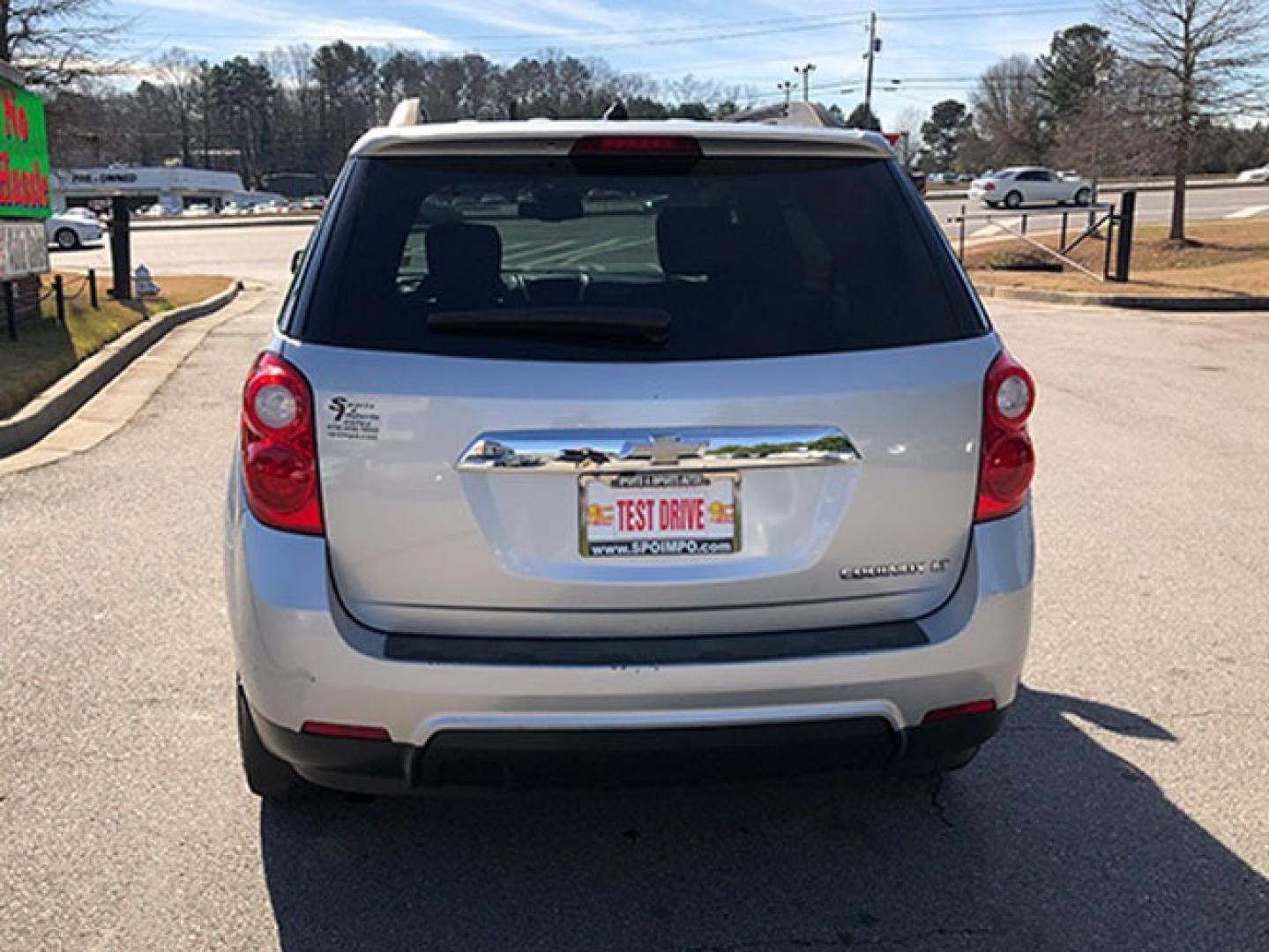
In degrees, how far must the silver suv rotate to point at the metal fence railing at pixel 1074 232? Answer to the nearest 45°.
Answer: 0° — it already faces it

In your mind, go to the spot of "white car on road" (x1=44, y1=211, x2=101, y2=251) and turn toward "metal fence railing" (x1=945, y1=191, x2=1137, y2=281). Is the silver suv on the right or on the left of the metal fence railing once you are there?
right

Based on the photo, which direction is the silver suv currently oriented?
away from the camera

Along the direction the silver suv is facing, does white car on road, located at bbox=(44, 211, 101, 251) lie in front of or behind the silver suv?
in front

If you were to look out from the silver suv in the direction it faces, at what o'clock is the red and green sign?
The red and green sign is roughly at 11 o'clock from the silver suv.
